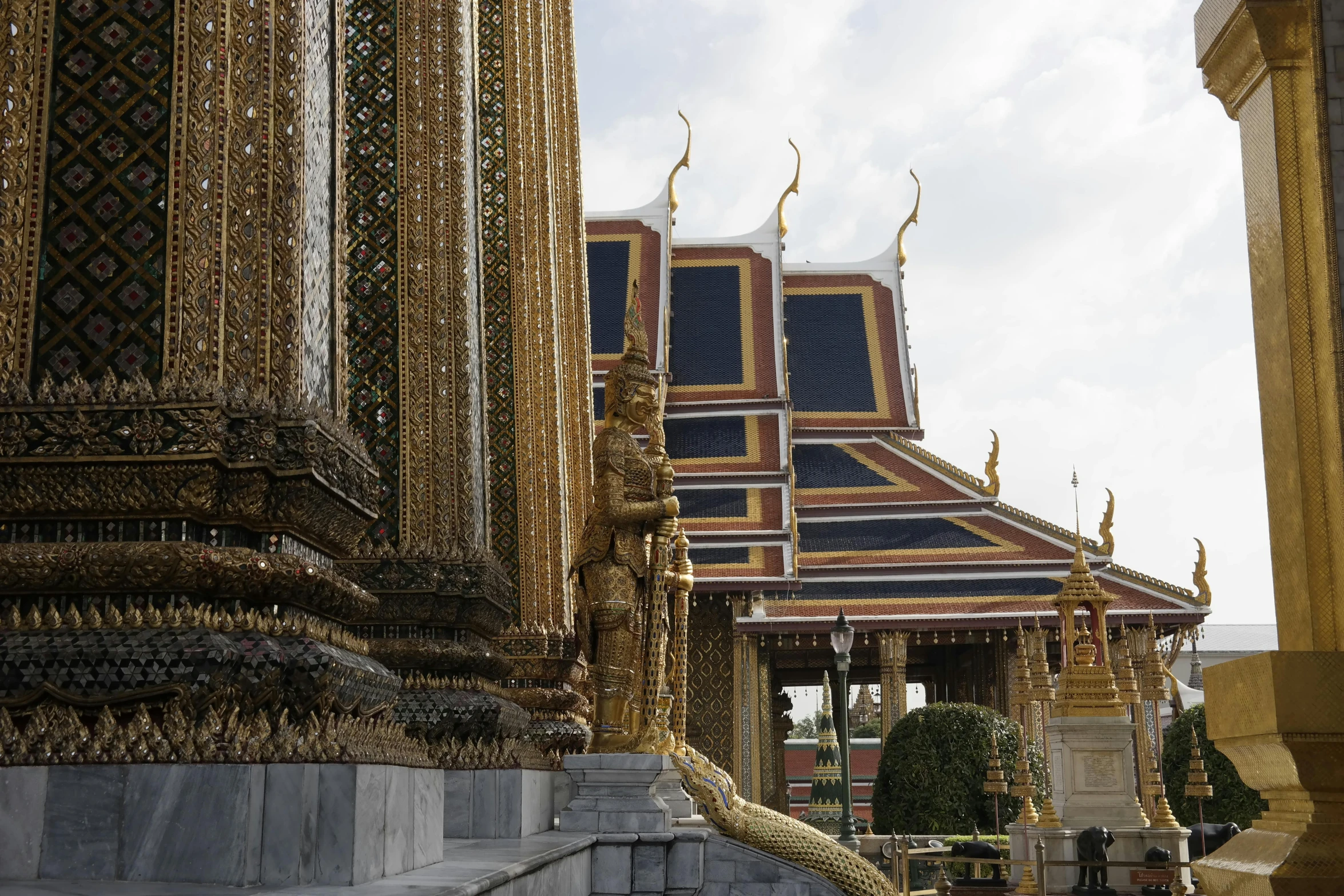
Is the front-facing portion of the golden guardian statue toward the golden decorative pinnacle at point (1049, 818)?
no

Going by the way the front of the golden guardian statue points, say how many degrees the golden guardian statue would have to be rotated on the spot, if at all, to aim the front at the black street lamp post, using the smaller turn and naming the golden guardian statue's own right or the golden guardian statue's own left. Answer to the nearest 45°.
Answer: approximately 90° to the golden guardian statue's own left

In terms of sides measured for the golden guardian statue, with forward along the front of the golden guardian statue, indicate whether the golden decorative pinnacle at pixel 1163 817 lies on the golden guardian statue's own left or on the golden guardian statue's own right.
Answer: on the golden guardian statue's own left

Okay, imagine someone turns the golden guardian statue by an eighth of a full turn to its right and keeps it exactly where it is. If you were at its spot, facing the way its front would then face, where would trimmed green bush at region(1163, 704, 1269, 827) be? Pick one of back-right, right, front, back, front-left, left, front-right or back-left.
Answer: left

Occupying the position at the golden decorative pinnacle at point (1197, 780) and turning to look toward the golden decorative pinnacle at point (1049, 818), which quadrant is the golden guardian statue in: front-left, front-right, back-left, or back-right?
front-left

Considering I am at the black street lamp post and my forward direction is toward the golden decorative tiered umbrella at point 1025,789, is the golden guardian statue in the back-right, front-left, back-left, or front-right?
back-right

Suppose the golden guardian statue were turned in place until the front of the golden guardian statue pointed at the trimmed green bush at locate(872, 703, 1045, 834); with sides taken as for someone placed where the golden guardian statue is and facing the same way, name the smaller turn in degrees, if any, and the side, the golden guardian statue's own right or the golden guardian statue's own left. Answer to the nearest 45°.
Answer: approximately 90° to the golden guardian statue's own left

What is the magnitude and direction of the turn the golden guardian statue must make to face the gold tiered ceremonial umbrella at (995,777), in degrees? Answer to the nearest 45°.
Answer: approximately 45° to its left

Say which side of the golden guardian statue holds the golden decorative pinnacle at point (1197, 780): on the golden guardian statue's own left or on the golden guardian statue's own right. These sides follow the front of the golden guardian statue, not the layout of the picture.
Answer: on the golden guardian statue's own left

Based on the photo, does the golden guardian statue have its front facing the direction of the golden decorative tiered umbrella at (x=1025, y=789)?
no

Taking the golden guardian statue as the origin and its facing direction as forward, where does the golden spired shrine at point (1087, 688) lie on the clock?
The golden spired shrine is roughly at 10 o'clock from the golden guardian statue.

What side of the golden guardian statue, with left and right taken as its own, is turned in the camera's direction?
right
